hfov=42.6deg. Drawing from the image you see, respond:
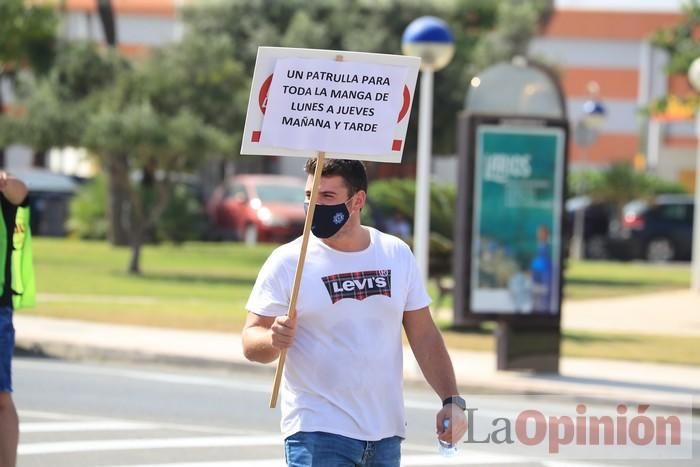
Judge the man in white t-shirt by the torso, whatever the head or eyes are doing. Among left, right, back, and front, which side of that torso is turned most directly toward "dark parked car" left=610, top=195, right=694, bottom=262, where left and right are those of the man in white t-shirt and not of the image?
back

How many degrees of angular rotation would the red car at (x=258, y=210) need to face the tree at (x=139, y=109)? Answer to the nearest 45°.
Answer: approximately 45° to its right

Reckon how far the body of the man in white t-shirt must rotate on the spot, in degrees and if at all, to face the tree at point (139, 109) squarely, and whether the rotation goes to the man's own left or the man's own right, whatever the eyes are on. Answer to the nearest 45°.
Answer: approximately 180°

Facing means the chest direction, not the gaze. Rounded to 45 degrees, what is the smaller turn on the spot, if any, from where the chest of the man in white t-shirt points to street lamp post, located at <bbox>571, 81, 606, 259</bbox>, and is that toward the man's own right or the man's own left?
approximately 180°

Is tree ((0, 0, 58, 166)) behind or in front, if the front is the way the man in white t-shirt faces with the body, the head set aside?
behind

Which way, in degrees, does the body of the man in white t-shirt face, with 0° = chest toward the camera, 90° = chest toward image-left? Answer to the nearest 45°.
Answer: approximately 0°
